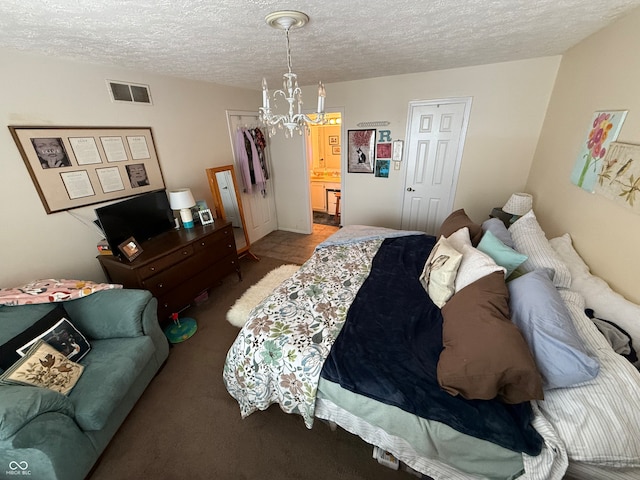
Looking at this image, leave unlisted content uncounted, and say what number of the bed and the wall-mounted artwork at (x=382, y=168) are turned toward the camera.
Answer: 1

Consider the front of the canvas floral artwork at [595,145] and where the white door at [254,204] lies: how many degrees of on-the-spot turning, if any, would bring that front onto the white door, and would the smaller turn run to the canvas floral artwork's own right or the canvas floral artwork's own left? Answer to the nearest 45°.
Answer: approximately 45° to the canvas floral artwork's own right

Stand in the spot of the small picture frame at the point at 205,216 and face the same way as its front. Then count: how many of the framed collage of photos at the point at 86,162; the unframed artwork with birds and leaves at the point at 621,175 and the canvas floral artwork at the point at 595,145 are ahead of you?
2

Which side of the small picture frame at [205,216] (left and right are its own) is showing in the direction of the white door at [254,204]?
left

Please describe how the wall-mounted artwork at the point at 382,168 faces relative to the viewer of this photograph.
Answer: facing the viewer

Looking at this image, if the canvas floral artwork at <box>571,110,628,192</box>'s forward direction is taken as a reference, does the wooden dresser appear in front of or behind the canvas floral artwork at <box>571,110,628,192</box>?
in front

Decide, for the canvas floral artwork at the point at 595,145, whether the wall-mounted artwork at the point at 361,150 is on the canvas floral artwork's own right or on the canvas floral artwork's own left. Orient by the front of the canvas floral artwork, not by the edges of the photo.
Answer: on the canvas floral artwork's own right

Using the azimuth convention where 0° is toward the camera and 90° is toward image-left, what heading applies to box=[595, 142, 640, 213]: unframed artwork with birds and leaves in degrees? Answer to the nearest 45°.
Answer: approximately 45°

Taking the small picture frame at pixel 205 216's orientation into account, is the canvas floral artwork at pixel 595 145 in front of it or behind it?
in front

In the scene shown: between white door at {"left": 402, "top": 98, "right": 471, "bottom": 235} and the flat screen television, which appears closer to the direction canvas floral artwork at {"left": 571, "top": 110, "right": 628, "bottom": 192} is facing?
the flat screen television

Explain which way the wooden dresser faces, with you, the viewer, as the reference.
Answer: facing the viewer and to the right of the viewer

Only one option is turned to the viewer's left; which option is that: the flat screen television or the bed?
the bed

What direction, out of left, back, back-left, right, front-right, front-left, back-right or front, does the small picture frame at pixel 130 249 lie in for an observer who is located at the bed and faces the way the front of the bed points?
front

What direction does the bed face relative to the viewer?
to the viewer's left

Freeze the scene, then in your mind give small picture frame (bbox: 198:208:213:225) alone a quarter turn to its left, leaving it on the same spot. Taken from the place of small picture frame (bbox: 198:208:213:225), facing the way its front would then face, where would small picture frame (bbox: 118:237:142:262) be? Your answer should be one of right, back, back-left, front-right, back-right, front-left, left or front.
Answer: back

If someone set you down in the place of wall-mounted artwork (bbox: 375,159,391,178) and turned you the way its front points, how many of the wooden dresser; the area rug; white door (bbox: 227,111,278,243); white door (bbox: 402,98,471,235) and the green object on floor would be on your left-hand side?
1

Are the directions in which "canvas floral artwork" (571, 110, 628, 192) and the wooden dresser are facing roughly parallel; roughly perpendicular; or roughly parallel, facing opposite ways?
roughly parallel, facing opposite ways

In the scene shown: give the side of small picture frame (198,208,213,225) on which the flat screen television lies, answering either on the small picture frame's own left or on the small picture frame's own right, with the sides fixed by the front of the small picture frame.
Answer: on the small picture frame's own right

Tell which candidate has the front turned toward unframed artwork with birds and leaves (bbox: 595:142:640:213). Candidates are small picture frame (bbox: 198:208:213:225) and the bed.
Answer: the small picture frame

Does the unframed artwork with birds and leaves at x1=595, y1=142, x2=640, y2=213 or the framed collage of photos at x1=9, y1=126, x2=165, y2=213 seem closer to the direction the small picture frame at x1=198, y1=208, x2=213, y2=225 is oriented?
the unframed artwork with birds and leaves
